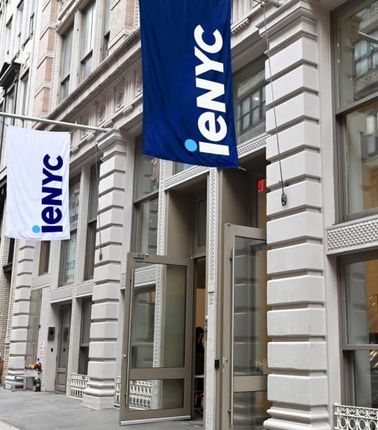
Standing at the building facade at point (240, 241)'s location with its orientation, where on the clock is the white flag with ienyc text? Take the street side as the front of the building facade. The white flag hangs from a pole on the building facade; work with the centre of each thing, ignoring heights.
The white flag with ienyc text is roughly at 3 o'clock from the building facade.
